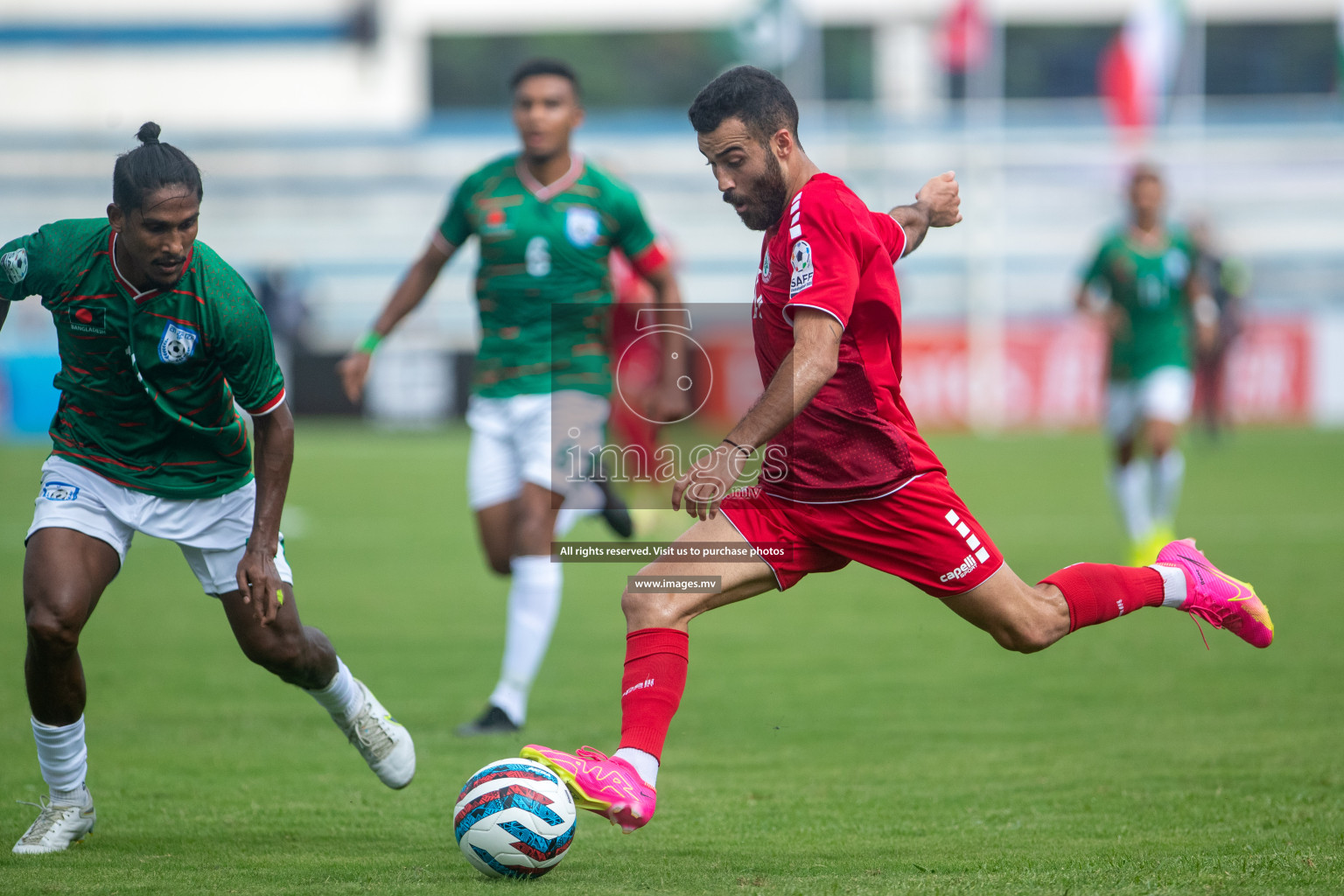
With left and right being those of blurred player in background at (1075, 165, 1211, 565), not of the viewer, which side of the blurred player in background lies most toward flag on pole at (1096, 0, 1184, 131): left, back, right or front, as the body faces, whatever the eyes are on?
back

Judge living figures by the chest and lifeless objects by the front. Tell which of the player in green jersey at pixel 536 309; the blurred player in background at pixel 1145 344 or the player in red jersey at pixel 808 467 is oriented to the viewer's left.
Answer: the player in red jersey

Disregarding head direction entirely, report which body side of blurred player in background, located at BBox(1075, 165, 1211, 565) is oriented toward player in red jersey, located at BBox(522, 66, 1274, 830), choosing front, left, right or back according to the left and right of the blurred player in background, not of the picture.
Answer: front

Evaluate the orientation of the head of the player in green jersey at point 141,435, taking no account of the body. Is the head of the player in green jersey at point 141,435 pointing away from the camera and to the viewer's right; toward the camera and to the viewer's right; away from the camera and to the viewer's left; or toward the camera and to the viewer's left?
toward the camera and to the viewer's right

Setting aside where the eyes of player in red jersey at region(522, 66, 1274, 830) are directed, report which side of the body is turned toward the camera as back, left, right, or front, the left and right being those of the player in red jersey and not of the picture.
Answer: left

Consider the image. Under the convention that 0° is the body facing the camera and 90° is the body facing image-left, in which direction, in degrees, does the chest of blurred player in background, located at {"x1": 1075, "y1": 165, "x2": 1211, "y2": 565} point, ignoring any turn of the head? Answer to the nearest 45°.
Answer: approximately 0°

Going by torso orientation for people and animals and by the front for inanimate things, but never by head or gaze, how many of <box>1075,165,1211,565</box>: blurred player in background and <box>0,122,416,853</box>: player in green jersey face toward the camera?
2

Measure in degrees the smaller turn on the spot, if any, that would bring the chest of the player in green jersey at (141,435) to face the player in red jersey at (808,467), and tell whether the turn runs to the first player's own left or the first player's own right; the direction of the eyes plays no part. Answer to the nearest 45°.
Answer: approximately 90° to the first player's own left

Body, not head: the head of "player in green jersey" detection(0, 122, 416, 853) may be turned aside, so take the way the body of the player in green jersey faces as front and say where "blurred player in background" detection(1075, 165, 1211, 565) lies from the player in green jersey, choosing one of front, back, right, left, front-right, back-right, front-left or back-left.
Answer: back-left

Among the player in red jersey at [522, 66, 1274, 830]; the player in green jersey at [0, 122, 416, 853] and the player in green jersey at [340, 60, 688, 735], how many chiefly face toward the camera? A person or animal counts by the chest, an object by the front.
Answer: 2

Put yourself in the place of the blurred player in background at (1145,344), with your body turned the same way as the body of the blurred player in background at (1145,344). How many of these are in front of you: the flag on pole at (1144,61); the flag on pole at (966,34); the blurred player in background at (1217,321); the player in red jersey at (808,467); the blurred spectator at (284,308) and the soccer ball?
2
